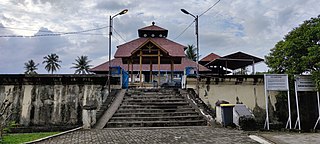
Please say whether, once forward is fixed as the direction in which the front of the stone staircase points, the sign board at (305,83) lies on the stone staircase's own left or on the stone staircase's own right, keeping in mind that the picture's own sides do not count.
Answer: on the stone staircase's own left

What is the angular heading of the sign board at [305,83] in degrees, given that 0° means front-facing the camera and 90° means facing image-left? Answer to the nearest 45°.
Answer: approximately 0°

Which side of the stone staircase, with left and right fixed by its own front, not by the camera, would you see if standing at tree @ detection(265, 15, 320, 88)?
left

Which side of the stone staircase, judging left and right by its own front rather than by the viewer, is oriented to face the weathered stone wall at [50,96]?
right

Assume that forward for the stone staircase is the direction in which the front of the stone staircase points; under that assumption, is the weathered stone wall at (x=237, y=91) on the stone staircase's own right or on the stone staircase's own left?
on the stone staircase's own left

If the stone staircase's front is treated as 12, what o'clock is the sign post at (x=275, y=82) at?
The sign post is roughly at 9 o'clock from the stone staircase.

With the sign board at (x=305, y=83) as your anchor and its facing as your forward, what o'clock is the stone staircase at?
The stone staircase is roughly at 2 o'clock from the sign board.

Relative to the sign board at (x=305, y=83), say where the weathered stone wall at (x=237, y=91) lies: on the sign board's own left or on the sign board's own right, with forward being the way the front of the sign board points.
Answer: on the sign board's own right

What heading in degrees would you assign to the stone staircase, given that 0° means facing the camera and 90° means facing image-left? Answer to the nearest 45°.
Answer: approximately 0°

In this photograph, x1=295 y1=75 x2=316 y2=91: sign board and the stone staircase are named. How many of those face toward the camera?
2

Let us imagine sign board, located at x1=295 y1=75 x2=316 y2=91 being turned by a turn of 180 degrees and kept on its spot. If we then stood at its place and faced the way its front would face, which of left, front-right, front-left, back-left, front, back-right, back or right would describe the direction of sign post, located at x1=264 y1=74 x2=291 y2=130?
back-left

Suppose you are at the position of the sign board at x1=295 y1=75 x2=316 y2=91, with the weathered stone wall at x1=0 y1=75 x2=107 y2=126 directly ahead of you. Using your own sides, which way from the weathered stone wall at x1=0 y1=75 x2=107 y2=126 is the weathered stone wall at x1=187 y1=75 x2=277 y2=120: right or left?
right
